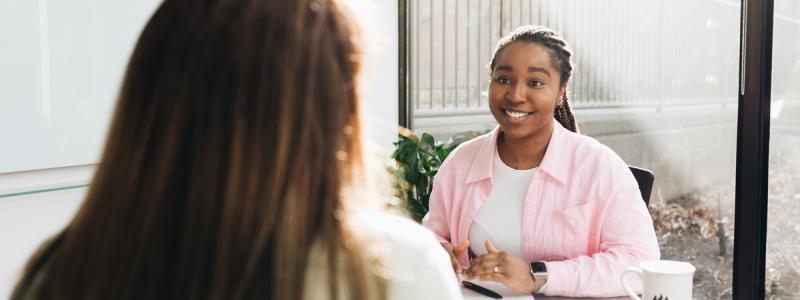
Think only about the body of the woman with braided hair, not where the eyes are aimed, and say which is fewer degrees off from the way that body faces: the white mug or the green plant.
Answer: the white mug

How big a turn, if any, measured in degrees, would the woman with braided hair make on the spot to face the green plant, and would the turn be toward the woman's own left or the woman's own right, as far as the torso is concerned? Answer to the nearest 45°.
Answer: approximately 135° to the woman's own right

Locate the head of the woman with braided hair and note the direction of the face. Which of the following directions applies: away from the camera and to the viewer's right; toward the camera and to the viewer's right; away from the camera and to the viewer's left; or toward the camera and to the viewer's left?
toward the camera and to the viewer's left

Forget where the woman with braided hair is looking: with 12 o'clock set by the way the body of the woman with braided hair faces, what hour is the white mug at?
The white mug is roughly at 10 o'clock from the woman with braided hair.

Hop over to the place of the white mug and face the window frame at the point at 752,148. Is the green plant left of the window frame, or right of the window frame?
left

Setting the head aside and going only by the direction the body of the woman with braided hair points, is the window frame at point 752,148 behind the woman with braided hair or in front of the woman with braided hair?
behind

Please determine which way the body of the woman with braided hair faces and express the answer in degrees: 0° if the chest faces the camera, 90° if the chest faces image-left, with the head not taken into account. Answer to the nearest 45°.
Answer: approximately 45°
